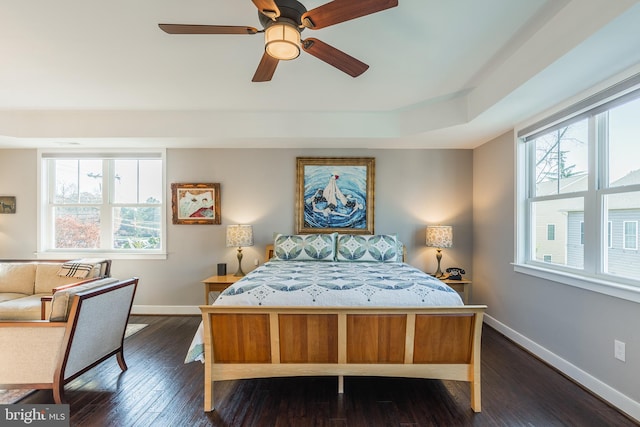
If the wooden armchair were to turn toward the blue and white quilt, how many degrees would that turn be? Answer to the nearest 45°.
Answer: approximately 180°

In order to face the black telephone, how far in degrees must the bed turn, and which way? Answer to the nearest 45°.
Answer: approximately 135° to its left

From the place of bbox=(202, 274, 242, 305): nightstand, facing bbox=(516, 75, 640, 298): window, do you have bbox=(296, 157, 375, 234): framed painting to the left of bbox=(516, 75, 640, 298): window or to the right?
left

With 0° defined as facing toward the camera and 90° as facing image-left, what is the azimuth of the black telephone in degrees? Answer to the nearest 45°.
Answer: approximately 0°

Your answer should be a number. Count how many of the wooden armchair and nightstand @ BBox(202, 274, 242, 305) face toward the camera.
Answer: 1

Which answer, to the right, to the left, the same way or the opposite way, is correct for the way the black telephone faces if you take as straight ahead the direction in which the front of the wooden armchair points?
to the left

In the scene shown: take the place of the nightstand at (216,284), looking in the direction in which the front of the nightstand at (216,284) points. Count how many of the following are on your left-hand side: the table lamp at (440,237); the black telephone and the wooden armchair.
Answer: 2

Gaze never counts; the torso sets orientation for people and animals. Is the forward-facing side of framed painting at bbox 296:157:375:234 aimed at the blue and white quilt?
yes

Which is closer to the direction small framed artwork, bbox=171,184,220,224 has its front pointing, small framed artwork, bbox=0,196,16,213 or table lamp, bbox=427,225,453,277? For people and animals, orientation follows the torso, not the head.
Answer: the table lamp

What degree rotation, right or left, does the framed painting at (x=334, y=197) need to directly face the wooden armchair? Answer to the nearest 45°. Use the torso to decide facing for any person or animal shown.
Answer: approximately 45° to its right

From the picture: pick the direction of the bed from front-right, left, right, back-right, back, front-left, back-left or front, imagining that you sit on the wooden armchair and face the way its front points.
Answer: back

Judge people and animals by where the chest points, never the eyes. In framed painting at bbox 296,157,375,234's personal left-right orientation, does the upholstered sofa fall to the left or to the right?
on its right

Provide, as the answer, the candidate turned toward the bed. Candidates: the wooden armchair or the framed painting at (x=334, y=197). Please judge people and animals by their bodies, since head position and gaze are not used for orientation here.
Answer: the framed painting
